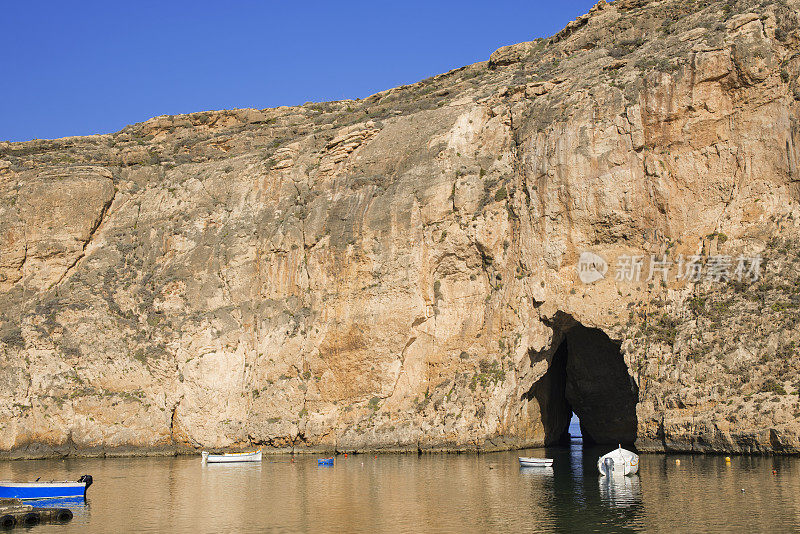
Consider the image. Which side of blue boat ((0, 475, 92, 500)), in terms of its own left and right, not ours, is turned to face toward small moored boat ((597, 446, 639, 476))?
back

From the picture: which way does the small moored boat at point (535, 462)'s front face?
to the viewer's left

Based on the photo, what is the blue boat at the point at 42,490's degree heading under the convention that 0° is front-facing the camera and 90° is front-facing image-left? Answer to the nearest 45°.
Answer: approximately 90°

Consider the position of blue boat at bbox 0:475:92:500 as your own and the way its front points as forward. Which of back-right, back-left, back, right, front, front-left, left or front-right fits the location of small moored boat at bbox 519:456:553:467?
back

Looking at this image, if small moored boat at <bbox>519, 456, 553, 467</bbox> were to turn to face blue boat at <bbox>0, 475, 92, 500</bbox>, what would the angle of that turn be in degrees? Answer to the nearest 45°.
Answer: approximately 45° to its left
